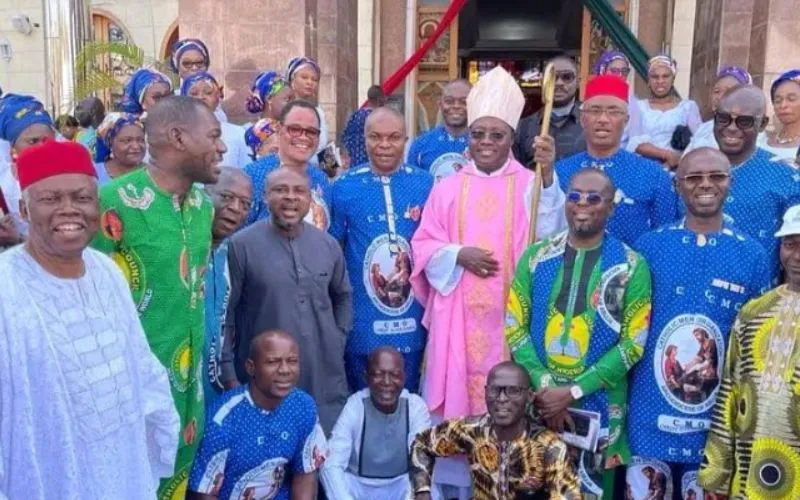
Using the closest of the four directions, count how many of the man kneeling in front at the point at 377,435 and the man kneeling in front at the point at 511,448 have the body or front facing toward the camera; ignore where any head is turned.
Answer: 2

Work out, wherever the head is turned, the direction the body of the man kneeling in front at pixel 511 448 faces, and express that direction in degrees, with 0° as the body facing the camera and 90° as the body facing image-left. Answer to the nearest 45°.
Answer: approximately 0°

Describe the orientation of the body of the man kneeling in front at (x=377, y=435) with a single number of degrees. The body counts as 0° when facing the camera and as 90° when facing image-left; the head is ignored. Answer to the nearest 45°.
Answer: approximately 0°

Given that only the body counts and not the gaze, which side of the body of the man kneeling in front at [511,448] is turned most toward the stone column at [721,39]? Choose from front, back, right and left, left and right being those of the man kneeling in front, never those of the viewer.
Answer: back

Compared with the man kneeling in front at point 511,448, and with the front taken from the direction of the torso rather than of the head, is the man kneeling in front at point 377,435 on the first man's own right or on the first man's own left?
on the first man's own right

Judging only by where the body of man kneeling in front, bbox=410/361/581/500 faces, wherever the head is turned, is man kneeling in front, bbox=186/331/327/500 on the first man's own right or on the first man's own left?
on the first man's own right

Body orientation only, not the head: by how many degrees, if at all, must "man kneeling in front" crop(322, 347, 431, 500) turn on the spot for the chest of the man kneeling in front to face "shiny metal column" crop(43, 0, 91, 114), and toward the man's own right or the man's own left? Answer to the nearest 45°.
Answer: approximately 135° to the man's own right

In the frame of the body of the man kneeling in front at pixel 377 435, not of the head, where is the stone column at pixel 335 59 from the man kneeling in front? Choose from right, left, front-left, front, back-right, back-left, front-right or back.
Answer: back
